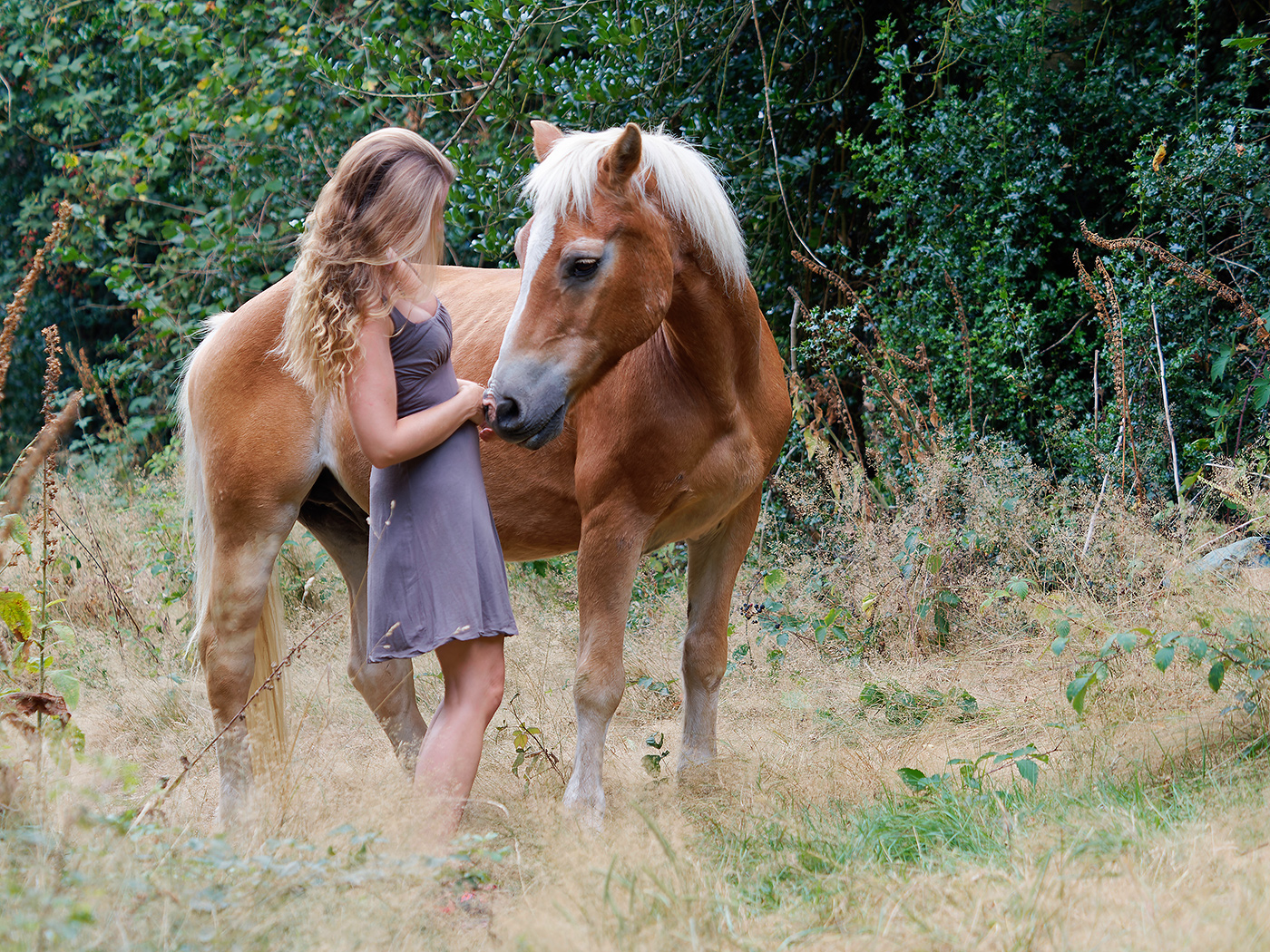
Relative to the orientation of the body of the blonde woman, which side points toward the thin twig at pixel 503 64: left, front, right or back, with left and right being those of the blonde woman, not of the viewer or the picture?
left

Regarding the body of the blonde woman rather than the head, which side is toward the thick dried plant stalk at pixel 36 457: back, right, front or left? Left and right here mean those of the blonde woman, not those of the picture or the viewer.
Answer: back

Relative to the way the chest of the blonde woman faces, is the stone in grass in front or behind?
in front

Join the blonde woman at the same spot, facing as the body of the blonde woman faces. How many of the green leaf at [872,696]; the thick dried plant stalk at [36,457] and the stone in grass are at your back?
1

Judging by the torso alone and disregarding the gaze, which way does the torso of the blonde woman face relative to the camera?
to the viewer's right

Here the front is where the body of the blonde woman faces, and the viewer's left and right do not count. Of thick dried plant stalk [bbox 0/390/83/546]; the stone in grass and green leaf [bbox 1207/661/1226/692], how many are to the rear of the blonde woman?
1

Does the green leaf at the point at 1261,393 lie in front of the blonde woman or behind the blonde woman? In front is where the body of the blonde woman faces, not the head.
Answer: in front

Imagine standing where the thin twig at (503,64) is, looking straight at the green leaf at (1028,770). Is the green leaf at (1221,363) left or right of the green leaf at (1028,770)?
left
